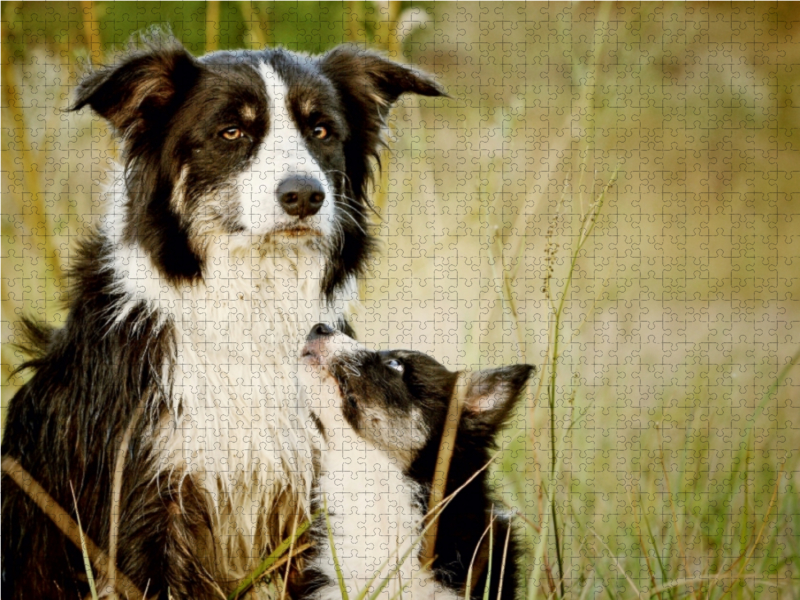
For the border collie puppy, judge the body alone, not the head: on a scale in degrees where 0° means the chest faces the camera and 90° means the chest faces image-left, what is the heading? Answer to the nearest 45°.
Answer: approximately 45°

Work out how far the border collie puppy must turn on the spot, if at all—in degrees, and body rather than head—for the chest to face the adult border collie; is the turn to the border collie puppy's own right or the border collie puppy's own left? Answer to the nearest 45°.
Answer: approximately 45° to the border collie puppy's own right

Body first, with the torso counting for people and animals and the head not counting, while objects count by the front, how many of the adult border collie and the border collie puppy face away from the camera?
0

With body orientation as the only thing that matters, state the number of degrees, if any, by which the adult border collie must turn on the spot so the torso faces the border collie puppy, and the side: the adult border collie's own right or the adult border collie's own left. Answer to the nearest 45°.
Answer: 0° — it already faces it

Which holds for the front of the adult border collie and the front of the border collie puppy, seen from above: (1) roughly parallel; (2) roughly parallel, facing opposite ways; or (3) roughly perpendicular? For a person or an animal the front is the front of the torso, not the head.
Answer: roughly perpendicular
